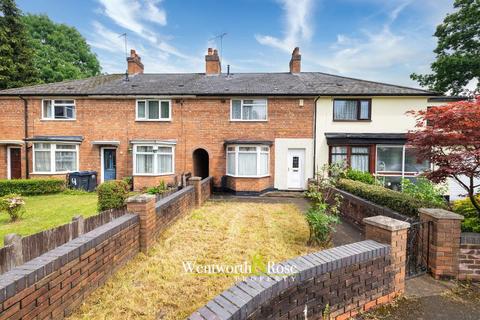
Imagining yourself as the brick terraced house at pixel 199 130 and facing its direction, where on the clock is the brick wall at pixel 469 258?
The brick wall is roughly at 11 o'clock from the brick terraced house.

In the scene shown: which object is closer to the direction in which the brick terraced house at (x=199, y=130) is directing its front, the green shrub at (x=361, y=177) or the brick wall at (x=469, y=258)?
the brick wall

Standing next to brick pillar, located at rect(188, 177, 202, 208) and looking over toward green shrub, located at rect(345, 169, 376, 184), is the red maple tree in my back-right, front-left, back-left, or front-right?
front-right

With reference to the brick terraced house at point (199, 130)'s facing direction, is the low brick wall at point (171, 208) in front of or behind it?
in front

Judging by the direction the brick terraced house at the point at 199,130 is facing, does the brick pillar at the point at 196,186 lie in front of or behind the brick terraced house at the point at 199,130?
in front

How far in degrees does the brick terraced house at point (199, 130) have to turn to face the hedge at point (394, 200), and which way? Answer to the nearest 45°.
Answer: approximately 45° to its left

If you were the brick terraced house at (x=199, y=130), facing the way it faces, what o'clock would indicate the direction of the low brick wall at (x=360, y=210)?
The low brick wall is roughly at 11 o'clock from the brick terraced house.

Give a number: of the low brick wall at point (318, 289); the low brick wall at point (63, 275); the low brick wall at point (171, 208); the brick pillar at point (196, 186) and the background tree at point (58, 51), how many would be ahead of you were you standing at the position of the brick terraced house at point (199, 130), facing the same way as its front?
4

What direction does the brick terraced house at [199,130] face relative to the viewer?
toward the camera

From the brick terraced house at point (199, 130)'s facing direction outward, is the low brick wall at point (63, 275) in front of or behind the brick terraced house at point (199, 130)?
in front

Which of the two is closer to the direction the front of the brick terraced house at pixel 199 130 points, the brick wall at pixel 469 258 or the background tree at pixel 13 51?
the brick wall

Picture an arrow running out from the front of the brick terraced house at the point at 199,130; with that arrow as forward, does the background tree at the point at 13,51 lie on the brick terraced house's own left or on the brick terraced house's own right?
on the brick terraced house's own right
